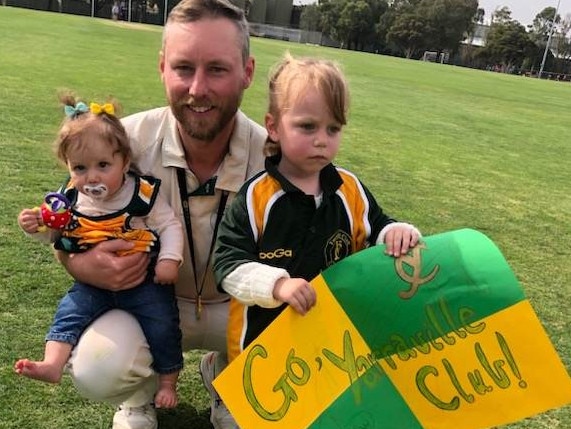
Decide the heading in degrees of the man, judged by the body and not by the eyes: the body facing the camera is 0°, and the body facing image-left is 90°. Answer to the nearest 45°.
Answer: approximately 0°
